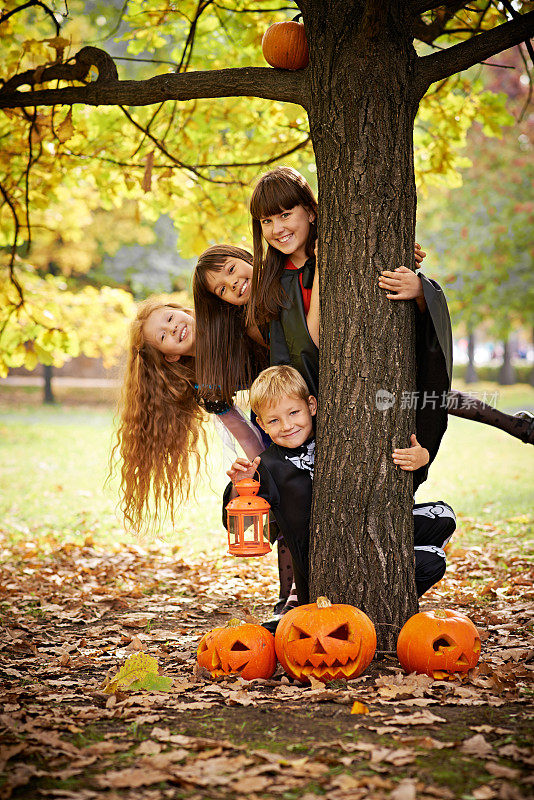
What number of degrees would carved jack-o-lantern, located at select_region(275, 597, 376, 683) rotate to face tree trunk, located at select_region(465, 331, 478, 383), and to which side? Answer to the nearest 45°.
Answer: approximately 180°

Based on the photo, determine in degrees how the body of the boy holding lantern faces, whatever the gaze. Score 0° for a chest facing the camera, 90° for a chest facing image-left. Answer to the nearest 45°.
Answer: approximately 0°

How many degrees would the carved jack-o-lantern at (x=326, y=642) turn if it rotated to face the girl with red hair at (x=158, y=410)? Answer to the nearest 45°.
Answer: approximately 135° to its right

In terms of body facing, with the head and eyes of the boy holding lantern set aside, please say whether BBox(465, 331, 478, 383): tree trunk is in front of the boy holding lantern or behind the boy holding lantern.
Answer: behind

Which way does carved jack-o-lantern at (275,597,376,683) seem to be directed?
toward the camera

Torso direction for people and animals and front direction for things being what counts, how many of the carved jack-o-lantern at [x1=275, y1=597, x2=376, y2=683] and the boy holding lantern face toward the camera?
2

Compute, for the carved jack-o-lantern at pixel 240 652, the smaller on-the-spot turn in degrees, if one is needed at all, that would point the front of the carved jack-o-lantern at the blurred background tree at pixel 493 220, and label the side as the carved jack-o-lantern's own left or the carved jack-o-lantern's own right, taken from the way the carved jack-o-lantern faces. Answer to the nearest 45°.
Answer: approximately 135° to the carved jack-o-lantern's own right

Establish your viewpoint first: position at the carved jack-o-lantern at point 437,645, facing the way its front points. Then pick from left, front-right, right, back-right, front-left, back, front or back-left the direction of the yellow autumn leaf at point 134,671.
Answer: back-right

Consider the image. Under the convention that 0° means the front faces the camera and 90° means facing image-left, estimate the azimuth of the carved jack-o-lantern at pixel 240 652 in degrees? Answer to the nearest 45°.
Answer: approximately 45°

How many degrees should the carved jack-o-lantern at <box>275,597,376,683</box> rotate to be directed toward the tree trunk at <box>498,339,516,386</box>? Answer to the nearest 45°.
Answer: approximately 180°

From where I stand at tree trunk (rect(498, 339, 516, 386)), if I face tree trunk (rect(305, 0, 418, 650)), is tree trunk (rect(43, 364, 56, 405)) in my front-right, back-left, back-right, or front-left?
front-right

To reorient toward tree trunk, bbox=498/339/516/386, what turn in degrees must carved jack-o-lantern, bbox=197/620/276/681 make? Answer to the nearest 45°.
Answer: approximately 135° to its right
